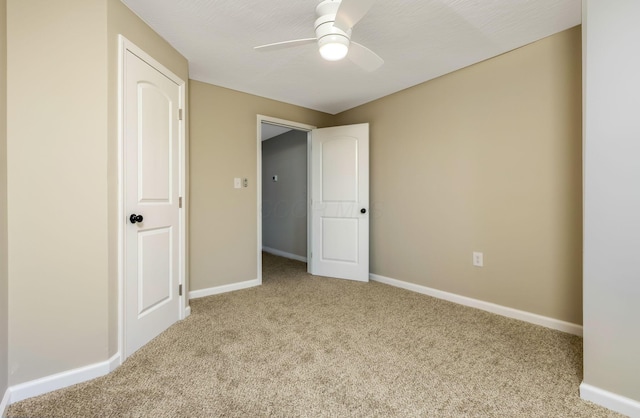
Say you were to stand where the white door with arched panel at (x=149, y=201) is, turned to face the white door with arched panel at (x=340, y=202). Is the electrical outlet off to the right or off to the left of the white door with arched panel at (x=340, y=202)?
right

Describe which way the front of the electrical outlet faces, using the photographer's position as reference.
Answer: facing the viewer and to the left of the viewer

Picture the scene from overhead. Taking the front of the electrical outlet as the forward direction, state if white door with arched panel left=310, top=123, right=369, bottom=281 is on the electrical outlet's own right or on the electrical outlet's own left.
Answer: on the electrical outlet's own right

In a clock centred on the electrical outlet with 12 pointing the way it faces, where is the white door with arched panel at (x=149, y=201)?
The white door with arched panel is roughly at 12 o'clock from the electrical outlet.

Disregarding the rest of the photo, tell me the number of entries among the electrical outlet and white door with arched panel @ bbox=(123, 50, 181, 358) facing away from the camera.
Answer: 0

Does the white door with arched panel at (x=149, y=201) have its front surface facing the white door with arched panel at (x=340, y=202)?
no

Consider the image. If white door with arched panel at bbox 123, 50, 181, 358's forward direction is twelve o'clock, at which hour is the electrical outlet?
The electrical outlet is roughly at 11 o'clock from the white door with arched panel.

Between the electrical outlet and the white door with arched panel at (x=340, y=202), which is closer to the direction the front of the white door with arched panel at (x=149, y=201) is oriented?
the electrical outlet

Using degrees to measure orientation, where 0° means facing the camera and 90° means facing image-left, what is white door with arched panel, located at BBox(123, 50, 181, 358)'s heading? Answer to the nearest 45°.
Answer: approximately 315°
